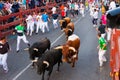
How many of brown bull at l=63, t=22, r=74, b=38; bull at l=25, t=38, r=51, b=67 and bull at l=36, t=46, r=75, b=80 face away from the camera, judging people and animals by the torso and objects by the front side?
0

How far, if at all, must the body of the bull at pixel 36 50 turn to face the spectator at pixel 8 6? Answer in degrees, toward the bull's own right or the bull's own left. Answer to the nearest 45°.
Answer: approximately 135° to the bull's own right

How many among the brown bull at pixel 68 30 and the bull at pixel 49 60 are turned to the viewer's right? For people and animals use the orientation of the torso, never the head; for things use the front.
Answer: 0

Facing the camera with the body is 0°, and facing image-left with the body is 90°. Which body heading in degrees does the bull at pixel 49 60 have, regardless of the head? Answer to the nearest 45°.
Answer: approximately 45°

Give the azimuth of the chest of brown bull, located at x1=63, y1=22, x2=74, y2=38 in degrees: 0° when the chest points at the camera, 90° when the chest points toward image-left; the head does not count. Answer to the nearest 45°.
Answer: approximately 45°

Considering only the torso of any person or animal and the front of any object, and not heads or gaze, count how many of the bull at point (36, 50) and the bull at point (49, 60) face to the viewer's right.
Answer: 0

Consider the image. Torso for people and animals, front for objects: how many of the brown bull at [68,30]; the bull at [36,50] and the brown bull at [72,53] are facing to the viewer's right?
0

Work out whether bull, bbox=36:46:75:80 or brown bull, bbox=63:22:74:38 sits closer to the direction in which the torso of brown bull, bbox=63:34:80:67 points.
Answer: the bull

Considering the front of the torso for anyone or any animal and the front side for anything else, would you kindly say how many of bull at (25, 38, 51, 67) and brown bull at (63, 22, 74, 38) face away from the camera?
0

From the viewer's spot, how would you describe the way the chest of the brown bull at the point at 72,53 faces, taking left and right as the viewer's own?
facing the viewer and to the left of the viewer
